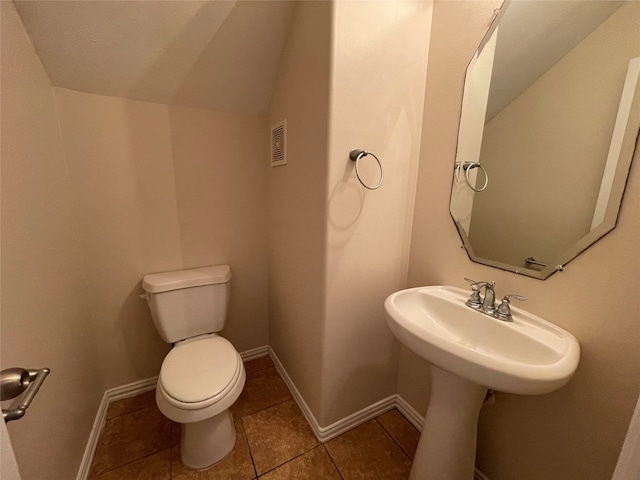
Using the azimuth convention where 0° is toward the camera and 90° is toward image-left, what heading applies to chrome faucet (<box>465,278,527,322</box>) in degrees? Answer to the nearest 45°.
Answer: approximately 45°

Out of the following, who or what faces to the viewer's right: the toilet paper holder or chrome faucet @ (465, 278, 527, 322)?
the toilet paper holder

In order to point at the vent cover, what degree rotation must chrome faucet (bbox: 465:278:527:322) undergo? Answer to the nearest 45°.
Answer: approximately 45° to its right

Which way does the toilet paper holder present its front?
to the viewer's right
